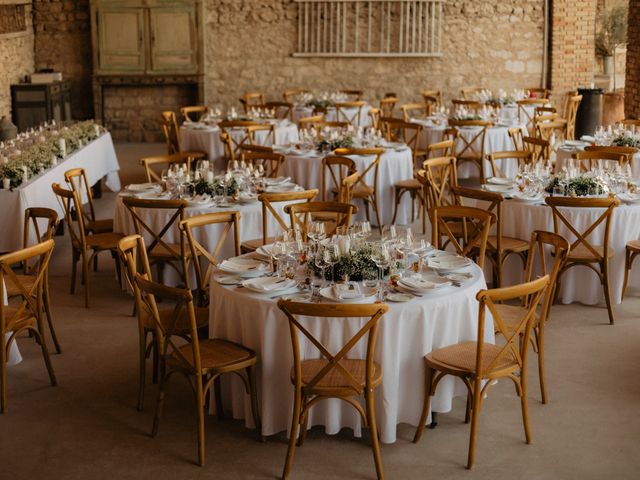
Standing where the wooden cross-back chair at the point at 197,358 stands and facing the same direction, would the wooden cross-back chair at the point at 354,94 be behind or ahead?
ahead

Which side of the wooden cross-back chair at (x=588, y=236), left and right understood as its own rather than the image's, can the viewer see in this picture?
back

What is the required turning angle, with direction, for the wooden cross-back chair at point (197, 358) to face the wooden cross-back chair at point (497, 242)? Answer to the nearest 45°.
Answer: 0° — it already faces it

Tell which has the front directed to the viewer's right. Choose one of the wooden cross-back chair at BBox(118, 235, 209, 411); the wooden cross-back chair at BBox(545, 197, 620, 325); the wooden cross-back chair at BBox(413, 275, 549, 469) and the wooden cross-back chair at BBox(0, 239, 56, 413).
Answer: the wooden cross-back chair at BBox(118, 235, 209, 411)

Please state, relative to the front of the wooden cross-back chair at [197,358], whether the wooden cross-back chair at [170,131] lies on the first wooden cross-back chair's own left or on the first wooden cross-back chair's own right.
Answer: on the first wooden cross-back chair's own left

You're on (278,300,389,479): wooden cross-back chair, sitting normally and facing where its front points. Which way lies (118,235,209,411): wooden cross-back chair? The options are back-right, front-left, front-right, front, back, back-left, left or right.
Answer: front-left

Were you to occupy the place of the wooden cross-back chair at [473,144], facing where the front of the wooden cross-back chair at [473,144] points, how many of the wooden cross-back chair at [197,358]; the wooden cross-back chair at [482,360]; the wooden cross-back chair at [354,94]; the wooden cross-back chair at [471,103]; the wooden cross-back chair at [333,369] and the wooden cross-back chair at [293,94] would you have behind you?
3

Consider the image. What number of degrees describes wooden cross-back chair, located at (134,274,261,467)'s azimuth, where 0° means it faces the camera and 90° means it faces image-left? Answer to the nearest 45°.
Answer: approximately 225°

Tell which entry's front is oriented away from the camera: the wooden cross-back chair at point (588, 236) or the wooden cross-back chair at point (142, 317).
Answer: the wooden cross-back chair at point (588, 236)

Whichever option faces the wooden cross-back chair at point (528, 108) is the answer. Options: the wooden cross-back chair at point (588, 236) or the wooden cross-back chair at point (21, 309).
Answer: the wooden cross-back chair at point (588, 236)

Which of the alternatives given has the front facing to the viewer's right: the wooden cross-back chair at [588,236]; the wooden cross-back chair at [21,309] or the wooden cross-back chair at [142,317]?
the wooden cross-back chair at [142,317]

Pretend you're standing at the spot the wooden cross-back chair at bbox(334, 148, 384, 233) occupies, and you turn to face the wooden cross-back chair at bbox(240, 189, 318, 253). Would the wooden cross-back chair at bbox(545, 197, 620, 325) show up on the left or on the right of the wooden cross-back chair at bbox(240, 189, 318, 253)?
left

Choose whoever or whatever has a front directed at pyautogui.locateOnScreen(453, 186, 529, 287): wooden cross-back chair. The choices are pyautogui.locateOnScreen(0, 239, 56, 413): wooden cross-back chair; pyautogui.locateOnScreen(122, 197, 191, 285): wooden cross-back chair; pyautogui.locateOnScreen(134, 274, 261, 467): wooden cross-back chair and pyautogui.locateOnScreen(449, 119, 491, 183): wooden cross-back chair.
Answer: pyautogui.locateOnScreen(134, 274, 261, 467): wooden cross-back chair

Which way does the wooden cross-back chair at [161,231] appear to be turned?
away from the camera

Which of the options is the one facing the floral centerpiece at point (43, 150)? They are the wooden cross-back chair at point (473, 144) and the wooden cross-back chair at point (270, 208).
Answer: the wooden cross-back chair at point (270, 208)

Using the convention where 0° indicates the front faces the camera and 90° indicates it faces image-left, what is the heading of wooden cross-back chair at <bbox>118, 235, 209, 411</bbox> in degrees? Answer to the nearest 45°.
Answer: approximately 270°

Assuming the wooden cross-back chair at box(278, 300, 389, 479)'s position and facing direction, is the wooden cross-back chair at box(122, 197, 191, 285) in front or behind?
in front

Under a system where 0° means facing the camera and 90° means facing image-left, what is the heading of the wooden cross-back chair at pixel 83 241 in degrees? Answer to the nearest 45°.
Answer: approximately 225°

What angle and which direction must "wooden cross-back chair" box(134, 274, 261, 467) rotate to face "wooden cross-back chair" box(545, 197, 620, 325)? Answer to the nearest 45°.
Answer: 0° — it already faces it

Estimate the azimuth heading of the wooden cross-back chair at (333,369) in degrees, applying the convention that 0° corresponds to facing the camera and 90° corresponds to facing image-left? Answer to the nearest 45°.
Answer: approximately 180°
